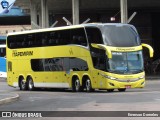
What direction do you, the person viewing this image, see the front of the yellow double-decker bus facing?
facing the viewer and to the right of the viewer
